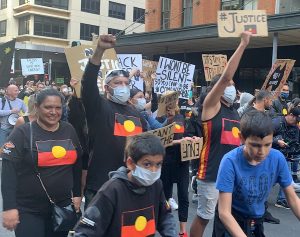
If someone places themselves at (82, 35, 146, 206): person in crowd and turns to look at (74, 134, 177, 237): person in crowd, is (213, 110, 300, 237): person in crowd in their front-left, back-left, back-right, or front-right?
front-left

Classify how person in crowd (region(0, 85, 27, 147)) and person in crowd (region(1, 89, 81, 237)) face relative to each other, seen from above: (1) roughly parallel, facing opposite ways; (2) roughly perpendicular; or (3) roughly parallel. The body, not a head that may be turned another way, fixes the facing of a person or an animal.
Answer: roughly parallel

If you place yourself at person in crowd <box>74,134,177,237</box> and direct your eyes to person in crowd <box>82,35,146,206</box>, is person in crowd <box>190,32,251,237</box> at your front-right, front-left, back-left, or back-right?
front-right

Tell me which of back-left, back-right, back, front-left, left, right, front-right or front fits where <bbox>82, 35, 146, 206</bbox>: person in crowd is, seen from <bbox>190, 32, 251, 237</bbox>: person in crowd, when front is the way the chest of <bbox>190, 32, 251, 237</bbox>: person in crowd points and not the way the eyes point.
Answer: right

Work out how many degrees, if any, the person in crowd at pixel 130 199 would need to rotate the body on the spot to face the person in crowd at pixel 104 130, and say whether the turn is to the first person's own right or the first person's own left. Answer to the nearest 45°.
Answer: approximately 135° to the first person's own left

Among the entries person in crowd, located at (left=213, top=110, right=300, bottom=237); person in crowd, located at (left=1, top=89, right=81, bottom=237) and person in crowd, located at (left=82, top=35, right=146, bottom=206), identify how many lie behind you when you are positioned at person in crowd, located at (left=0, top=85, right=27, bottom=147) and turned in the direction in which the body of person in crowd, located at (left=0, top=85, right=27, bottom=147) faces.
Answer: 0

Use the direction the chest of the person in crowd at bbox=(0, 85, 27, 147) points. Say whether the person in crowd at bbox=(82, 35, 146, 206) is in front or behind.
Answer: in front

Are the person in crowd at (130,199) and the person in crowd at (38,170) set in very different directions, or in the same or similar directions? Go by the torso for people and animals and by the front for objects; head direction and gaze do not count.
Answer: same or similar directions

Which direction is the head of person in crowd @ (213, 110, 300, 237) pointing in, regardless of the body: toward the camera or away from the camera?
toward the camera

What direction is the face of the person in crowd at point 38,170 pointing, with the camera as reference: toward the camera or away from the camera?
toward the camera

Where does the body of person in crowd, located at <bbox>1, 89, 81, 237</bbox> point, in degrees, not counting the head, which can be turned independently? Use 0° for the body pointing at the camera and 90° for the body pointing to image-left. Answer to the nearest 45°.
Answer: approximately 315°

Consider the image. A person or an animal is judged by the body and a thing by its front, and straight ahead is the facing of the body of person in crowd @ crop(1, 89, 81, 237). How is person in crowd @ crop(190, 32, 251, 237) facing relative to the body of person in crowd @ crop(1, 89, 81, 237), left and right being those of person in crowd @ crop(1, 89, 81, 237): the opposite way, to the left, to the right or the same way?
the same way

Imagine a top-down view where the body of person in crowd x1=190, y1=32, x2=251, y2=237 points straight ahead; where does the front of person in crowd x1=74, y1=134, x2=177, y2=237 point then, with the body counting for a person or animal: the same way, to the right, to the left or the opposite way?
the same way

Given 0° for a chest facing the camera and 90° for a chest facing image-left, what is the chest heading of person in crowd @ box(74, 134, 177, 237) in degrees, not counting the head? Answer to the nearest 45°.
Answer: approximately 315°

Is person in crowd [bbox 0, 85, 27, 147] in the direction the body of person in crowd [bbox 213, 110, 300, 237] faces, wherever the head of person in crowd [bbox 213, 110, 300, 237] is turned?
no

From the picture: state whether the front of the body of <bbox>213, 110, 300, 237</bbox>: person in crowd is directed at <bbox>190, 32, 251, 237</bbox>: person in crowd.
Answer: no

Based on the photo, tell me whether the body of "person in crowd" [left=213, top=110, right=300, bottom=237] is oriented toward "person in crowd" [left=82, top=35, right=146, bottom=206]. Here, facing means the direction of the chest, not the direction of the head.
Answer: no

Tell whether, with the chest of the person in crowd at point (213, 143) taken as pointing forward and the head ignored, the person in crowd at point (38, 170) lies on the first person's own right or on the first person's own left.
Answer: on the first person's own right

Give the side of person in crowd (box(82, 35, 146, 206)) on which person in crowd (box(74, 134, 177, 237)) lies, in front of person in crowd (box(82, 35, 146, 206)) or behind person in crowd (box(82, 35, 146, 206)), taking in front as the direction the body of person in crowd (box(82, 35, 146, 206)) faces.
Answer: in front

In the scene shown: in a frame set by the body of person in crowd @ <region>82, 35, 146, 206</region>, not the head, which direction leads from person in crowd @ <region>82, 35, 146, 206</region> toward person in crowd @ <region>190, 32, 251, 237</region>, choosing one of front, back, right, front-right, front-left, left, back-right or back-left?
left
